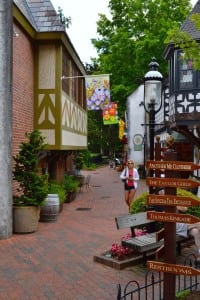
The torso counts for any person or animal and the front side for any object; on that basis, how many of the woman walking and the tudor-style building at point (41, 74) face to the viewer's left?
0

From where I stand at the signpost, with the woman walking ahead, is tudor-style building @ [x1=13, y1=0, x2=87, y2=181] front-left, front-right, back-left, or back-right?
front-left

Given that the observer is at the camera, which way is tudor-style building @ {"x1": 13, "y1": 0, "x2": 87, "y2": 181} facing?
facing the viewer and to the right of the viewer

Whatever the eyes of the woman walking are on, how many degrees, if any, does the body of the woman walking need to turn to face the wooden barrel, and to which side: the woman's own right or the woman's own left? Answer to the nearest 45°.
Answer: approximately 45° to the woman's own right

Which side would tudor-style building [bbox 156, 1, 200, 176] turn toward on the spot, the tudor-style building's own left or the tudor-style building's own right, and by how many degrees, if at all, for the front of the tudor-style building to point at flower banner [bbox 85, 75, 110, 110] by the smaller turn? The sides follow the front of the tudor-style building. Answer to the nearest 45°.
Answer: approximately 45° to the tudor-style building's own right

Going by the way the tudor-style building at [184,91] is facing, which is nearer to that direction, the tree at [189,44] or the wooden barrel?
the wooden barrel

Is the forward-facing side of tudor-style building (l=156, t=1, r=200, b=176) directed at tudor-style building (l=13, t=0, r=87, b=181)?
yes

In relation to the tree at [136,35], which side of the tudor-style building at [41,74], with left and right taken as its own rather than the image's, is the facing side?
left

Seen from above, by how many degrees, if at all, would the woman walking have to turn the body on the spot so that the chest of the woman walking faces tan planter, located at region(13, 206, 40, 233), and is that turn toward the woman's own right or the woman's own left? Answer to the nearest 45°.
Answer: approximately 45° to the woman's own right

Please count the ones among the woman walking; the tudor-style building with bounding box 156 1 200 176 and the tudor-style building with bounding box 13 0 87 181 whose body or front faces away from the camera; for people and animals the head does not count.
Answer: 0

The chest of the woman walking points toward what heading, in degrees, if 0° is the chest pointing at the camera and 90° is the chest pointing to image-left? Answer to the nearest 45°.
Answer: approximately 0°

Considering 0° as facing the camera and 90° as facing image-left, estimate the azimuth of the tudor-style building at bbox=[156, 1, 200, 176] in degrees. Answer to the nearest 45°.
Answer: approximately 45°

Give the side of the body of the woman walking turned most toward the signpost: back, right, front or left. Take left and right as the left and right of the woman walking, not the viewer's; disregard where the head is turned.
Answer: front

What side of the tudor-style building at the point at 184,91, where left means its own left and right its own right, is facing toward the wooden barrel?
front
